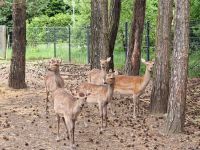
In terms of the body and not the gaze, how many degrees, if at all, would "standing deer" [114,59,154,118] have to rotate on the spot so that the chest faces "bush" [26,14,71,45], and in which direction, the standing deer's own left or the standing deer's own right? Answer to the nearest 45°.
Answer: approximately 90° to the standing deer's own left

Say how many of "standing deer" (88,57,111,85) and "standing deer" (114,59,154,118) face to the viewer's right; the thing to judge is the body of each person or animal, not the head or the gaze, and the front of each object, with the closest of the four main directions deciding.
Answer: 2

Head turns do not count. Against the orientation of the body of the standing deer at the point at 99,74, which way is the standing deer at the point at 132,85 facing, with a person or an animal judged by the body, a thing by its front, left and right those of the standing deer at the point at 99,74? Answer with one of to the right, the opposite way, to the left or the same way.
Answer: the same way

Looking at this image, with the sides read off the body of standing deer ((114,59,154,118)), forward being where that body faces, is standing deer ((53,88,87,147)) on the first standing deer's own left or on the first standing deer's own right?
on the first standing deer's own right

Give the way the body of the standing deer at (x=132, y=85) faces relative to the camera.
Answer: to the viewer's right

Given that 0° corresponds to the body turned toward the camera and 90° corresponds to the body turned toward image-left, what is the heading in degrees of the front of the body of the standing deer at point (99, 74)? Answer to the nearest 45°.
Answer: approximately 270°

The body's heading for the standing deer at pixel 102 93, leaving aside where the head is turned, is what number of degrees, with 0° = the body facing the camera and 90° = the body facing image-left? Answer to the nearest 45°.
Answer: approximately 315°

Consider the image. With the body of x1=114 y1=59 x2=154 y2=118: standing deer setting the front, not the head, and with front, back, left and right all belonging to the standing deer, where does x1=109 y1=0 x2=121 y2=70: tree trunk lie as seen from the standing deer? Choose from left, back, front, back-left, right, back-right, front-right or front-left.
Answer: left
